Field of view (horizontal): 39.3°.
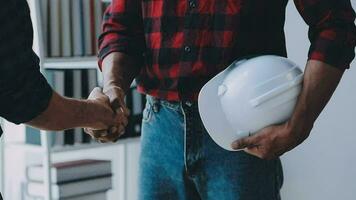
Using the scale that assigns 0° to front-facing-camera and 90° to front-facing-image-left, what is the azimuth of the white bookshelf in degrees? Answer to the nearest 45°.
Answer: approximately 0°

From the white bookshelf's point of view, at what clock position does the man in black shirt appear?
The man in black shirt is roughly at 12 o'clock from the white bookshelf.

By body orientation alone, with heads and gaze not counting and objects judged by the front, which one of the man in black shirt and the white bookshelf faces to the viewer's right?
the man in black shirt

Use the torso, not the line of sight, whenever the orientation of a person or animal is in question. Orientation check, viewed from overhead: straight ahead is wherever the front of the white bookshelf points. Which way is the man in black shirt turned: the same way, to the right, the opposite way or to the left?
to the left

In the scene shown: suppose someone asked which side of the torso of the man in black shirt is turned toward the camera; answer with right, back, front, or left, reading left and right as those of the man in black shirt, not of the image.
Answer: right

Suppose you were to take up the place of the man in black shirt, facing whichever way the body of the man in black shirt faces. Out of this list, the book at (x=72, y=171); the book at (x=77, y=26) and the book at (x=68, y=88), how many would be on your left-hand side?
3

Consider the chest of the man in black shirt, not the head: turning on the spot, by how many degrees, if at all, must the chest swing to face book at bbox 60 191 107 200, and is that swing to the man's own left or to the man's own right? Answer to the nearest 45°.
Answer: approximately 90° to the man's own left

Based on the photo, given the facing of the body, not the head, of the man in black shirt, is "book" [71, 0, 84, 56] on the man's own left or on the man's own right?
on the man's own left

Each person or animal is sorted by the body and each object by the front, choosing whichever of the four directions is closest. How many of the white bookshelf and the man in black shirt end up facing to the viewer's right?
1
